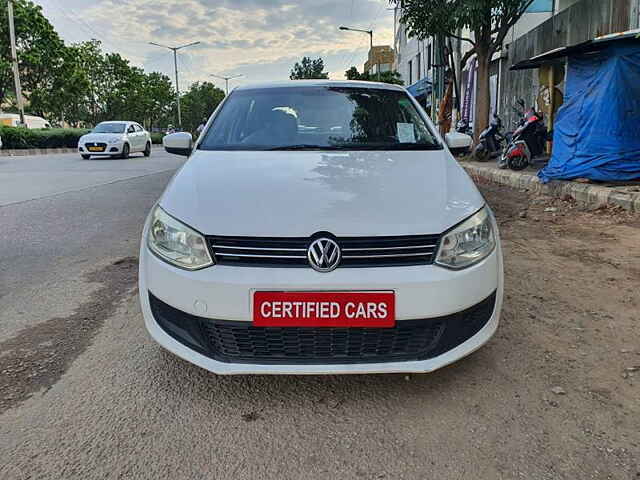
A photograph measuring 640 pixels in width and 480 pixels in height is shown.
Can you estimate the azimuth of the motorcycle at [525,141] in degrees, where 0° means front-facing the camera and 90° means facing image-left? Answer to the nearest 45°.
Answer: approximately 45°

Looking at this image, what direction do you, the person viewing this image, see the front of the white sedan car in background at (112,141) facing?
facing the viewer and to the left of the viewer

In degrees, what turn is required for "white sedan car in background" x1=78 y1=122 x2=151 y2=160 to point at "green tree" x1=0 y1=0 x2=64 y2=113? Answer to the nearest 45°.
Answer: approximately 135° to its right

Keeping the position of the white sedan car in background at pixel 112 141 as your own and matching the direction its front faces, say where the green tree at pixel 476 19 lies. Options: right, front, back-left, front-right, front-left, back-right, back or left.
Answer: left

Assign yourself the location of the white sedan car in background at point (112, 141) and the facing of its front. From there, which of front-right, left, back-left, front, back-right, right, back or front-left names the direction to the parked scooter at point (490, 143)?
left

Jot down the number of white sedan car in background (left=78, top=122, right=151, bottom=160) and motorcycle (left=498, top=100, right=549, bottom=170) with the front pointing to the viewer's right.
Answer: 0

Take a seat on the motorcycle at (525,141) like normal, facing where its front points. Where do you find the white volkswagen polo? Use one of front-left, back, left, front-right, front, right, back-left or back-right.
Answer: front-left

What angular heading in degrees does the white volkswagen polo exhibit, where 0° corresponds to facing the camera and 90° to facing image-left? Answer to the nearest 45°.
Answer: approximately 0°

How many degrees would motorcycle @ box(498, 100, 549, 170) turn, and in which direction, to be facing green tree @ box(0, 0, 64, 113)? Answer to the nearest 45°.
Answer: approximately 90° to its right

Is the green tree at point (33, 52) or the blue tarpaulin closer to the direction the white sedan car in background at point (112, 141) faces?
the blue tarpaulin
